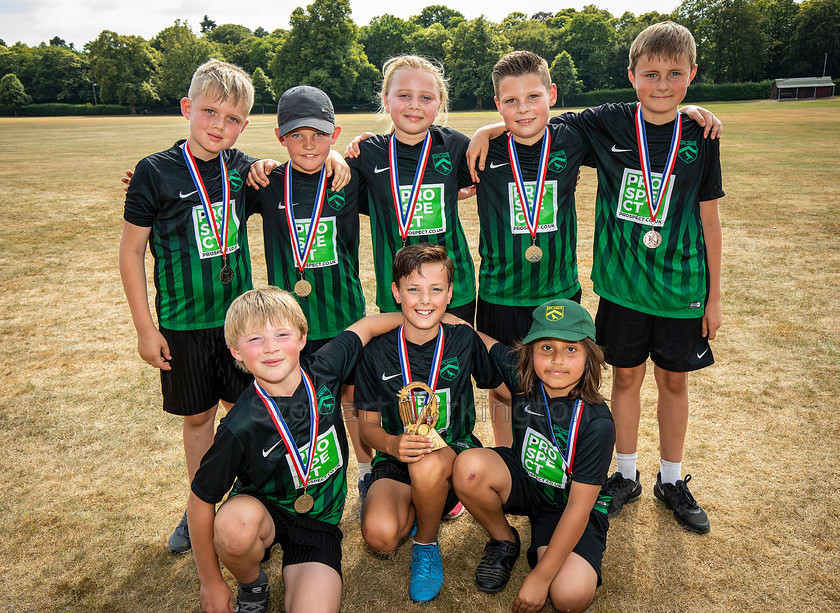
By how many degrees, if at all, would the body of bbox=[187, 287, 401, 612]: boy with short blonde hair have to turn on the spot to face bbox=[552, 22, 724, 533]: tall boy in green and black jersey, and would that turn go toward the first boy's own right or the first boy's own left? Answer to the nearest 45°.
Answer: approximately 90° to the first boy's own left

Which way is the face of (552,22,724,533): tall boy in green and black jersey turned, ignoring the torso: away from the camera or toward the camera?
toward the camera

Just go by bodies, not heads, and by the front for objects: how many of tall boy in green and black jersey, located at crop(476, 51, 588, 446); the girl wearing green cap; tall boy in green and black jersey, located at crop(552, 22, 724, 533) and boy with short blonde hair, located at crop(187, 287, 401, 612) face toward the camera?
4

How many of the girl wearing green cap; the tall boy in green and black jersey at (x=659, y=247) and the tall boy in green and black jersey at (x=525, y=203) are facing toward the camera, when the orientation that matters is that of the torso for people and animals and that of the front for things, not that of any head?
3

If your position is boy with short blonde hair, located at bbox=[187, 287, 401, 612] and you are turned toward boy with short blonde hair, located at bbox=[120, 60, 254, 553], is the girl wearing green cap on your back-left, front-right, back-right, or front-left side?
back-right

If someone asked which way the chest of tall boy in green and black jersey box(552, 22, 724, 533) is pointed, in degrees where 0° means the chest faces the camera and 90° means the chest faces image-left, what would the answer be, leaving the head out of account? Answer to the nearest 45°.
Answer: approximately 0°

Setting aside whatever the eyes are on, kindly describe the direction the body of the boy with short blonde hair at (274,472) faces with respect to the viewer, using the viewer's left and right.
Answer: facing the viewer

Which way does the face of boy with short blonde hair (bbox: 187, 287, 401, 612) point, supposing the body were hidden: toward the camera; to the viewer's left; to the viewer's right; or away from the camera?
toward the camera

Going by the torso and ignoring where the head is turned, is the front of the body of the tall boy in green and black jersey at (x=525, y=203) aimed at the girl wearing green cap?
yes

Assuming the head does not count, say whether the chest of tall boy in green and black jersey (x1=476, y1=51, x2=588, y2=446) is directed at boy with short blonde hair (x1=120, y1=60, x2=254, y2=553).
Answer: no

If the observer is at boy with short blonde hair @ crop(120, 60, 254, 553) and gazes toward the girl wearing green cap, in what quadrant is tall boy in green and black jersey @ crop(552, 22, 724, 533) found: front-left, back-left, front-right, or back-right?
front-left

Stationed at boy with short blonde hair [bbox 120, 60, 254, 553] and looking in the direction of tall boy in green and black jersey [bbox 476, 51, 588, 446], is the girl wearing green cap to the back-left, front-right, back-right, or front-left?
front-right

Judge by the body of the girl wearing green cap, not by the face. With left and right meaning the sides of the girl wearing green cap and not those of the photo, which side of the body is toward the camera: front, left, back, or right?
front

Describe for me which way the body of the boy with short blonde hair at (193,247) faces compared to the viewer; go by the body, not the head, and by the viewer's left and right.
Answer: facing the viewer and to the right of the viewer

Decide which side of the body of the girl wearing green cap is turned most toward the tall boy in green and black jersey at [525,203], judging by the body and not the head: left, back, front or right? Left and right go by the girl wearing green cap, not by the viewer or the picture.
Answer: back
